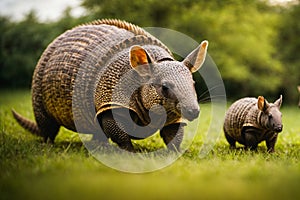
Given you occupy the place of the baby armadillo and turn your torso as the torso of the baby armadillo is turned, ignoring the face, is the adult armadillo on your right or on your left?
on your right

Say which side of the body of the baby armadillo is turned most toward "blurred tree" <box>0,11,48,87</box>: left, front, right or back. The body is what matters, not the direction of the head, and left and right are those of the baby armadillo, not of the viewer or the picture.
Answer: back

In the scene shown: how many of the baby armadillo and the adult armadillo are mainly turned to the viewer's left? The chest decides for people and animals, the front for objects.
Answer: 0

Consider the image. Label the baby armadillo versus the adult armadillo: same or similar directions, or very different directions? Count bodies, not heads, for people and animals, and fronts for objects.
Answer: same or similar directions

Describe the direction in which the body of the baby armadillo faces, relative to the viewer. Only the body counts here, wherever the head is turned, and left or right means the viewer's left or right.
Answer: facing the viewer and to the right of the viewer

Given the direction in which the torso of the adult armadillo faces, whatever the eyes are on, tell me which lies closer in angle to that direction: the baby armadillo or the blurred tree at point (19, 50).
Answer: the baby armadillo

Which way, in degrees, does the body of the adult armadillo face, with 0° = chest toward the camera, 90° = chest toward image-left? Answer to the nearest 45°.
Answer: approximately 315°

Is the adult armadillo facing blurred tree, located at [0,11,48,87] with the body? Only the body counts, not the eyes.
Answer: no

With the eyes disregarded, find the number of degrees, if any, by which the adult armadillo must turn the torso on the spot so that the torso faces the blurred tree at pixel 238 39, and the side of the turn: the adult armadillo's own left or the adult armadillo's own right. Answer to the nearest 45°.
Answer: approximately 135° to the adult armadillo's own left

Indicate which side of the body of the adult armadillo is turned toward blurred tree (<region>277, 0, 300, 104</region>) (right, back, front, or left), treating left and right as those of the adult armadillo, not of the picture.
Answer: left

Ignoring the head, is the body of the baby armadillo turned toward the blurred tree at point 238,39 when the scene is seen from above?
no
